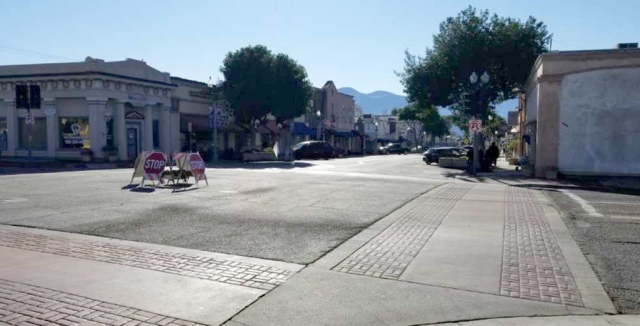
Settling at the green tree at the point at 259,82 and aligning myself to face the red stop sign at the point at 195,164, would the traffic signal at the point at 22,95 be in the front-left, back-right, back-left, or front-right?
front-right

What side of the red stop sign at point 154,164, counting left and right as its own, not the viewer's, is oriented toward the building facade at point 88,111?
back

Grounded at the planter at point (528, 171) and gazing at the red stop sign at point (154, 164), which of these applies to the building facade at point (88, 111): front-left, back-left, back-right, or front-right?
front-right

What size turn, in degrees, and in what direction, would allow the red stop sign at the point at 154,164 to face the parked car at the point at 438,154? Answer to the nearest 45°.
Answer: approximately 135° to its left

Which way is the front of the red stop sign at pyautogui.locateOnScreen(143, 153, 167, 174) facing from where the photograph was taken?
facing the viewer
